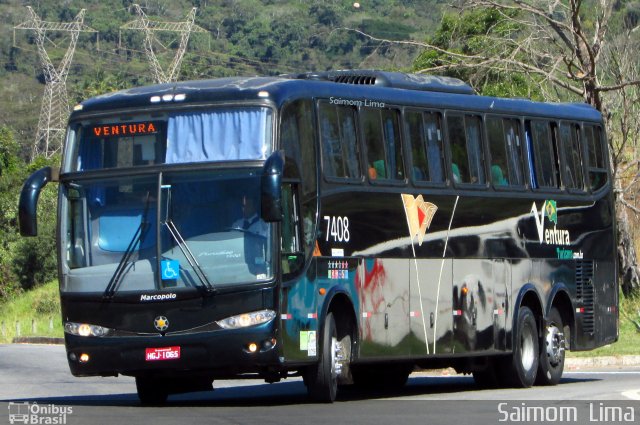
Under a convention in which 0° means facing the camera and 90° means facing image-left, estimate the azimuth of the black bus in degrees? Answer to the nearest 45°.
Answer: approximately 45°

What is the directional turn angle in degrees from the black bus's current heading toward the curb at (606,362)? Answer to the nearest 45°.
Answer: approximately 180°

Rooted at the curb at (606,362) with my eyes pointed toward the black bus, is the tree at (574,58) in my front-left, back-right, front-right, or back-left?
back-right

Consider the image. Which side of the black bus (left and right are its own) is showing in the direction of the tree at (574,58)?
back
